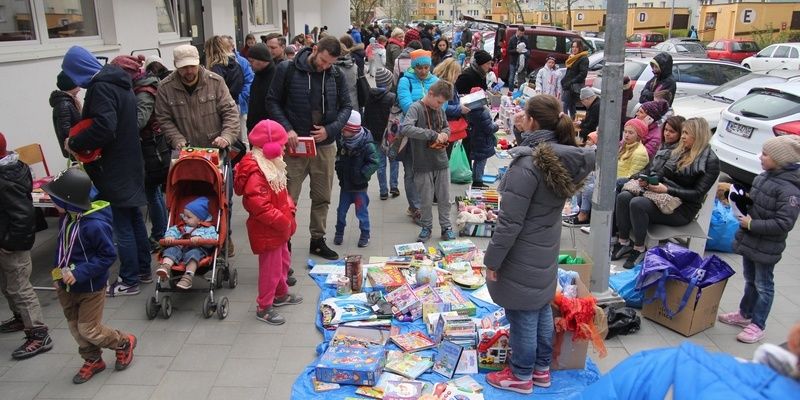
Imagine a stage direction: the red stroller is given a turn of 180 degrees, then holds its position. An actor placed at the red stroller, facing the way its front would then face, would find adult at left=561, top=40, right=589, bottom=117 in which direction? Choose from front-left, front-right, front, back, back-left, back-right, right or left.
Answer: front-right

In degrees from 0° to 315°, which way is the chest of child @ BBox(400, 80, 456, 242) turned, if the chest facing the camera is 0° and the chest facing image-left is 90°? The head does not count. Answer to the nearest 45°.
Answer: approximately 315°

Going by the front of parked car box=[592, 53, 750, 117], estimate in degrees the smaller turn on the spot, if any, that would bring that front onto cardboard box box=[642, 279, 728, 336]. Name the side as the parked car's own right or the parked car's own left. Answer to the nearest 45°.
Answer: approximately 135° to the parked car's own right

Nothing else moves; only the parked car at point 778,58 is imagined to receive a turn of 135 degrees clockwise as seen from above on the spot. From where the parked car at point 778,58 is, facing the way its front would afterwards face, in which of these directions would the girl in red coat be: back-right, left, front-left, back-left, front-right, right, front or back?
back-right

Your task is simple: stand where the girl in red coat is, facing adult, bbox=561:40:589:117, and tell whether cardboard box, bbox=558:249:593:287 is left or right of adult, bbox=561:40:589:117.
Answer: right

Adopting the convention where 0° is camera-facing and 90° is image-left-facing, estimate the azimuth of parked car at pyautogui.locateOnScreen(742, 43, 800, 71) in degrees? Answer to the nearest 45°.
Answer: approximately 90°

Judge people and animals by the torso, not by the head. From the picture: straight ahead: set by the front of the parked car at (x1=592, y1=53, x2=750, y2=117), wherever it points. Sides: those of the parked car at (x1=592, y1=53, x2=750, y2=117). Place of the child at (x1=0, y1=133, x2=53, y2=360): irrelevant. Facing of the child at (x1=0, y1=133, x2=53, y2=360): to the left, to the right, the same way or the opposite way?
the opposite way

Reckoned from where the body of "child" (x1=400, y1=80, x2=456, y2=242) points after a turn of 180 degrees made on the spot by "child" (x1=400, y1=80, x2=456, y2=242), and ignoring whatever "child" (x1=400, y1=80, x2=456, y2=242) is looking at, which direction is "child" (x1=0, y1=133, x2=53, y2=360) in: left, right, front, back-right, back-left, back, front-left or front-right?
left
